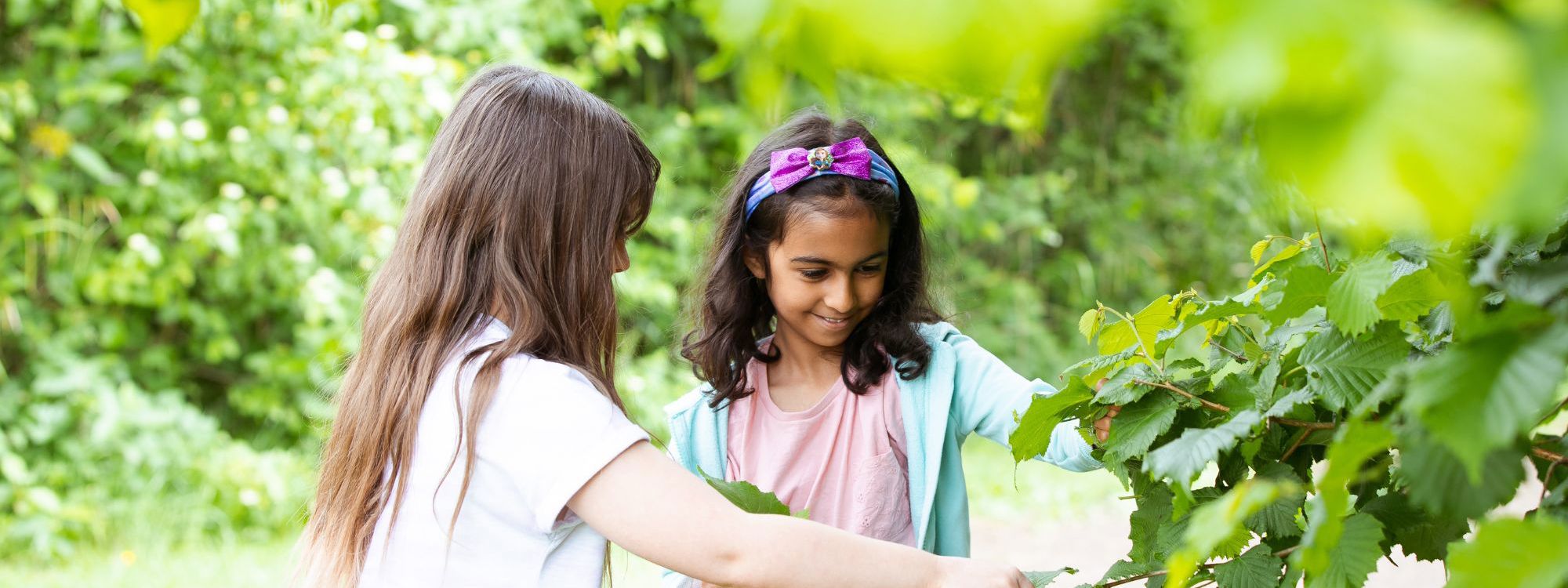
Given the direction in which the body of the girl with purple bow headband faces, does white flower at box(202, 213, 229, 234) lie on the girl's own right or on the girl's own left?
on the girl's own right

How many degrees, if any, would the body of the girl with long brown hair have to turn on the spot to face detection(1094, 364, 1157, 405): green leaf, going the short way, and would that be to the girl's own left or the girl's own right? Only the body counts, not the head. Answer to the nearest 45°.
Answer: approximately 90° to the girl's own right

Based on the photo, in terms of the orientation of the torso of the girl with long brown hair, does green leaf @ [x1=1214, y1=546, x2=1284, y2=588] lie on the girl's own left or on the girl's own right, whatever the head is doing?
on the girl's own right

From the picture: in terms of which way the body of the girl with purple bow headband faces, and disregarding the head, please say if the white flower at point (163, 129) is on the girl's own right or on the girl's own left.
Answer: on the girl's own right

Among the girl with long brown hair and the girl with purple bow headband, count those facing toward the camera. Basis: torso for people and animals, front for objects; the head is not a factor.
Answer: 1

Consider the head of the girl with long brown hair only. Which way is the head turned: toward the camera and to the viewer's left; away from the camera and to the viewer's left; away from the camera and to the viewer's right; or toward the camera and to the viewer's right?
away from the camera and to the viewer's right

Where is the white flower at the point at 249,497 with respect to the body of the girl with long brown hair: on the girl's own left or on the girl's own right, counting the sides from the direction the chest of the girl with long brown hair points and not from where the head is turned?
on the girl's own left

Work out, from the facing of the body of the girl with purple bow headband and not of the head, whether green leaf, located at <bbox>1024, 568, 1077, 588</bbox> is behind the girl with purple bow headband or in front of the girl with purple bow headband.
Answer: in front

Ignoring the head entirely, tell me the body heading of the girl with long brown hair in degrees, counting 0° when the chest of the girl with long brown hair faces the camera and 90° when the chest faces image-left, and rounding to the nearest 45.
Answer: approximately 225°

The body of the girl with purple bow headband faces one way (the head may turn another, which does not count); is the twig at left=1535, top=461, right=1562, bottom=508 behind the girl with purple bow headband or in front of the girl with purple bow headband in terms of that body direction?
in front

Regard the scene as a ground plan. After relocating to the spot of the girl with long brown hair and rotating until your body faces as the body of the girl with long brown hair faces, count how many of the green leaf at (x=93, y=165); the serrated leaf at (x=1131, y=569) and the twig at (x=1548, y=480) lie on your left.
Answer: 1

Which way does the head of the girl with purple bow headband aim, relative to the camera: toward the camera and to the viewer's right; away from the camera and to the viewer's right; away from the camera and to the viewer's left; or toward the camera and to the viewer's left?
toward the camera and to the viewer's right
